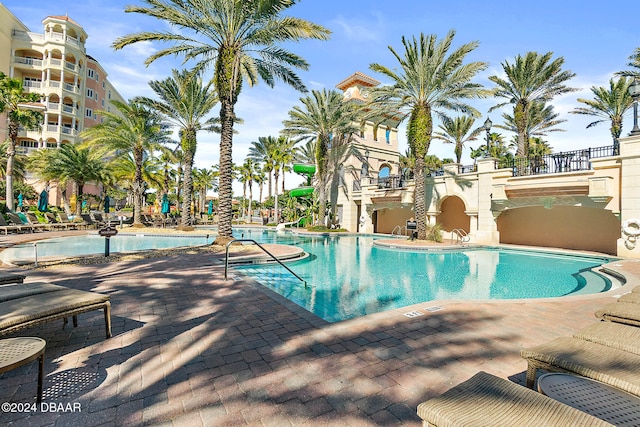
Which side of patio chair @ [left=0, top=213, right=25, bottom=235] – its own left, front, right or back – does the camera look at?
right

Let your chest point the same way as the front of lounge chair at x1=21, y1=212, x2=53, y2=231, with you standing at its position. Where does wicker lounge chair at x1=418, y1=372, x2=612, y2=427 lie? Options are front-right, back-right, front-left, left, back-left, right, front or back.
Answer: front-right

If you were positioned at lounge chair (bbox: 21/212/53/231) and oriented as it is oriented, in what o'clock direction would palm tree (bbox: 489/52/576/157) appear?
The palm tree is roughly at 12 o'clock from the lounge chair.

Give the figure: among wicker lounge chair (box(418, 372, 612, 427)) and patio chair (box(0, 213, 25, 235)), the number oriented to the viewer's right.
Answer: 1

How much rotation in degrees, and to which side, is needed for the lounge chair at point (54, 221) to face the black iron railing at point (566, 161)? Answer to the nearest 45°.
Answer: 0° — it already faces it

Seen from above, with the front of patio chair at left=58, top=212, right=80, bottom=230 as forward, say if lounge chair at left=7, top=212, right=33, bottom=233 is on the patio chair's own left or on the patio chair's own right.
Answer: on the patio chair's own right

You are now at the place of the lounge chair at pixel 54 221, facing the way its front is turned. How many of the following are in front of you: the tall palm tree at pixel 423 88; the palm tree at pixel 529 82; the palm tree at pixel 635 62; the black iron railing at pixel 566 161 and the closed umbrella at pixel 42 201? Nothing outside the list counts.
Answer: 4

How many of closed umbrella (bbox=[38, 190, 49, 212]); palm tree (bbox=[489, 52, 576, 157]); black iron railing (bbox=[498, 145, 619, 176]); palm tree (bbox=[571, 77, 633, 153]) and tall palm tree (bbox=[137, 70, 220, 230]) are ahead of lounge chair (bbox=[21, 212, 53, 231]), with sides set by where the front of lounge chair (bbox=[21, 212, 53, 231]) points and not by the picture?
4

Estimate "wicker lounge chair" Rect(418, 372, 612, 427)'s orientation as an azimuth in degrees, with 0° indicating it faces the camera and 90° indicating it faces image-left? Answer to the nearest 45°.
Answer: approximately 135°

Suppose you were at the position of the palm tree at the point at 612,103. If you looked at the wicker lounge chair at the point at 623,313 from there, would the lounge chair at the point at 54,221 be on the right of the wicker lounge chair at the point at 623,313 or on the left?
right

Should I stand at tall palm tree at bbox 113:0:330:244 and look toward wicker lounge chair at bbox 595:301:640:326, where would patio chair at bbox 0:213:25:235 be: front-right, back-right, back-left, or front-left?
back-right
